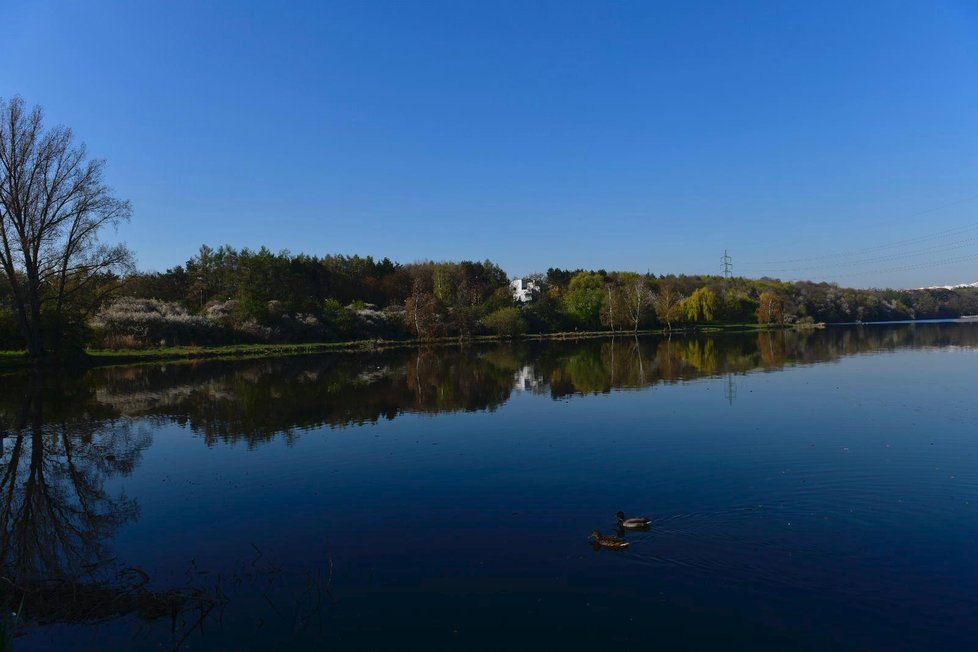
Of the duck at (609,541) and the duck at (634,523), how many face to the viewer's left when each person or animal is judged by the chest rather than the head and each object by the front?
2

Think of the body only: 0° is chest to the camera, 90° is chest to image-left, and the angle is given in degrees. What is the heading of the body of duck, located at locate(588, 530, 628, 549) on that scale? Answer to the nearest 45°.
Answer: approximately 90°

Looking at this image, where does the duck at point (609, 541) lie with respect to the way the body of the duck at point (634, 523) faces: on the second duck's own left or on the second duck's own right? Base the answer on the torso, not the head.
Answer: on the second duck's own left

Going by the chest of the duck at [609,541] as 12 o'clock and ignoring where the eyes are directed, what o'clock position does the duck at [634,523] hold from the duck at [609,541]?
the duck at [634,523] is roughly at 4 o'clock from the duck at [609,541].

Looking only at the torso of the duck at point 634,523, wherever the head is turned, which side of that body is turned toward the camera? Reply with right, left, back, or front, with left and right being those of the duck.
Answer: left
